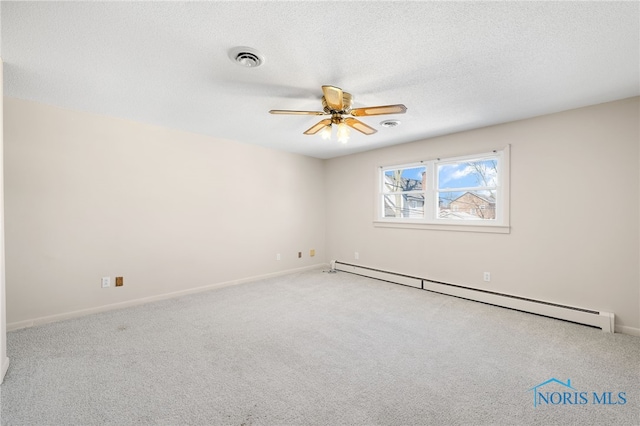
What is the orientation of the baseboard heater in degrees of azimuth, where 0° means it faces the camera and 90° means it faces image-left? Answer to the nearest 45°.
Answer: approximately 45°

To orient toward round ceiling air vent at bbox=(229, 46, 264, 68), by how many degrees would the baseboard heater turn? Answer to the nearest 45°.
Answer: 0° — it already faces it

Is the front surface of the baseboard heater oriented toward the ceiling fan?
yes
